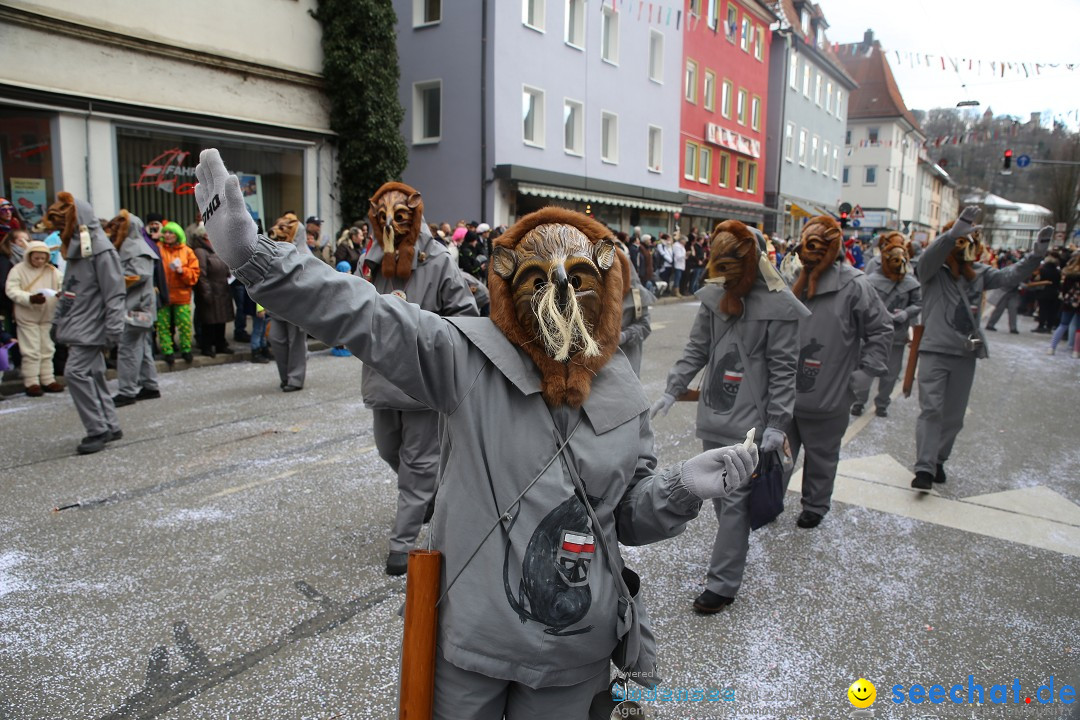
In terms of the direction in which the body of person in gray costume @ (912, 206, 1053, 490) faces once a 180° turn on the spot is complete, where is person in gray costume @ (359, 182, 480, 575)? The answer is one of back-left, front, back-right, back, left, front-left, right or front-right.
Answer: left

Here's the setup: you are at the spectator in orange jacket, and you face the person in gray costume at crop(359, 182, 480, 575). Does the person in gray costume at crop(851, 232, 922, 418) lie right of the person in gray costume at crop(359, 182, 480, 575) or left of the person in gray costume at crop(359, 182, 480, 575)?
left

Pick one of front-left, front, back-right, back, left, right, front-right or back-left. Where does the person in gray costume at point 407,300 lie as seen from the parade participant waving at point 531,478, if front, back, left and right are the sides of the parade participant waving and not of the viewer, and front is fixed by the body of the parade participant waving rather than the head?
back

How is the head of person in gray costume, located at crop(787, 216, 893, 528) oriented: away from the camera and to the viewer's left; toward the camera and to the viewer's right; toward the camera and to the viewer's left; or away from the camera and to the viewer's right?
toward the camera and to the viewer's left

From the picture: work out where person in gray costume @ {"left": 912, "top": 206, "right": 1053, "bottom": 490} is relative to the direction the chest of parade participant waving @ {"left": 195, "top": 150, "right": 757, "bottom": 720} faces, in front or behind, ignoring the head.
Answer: behind

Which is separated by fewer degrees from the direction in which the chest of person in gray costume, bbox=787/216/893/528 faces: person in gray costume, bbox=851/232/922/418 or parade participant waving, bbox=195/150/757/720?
the parade participant waving

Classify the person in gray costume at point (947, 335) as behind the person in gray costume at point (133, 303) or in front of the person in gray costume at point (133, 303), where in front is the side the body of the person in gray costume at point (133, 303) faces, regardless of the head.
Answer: behind

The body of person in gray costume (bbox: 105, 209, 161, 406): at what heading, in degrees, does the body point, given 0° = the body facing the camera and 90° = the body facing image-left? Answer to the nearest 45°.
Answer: approximately 90°

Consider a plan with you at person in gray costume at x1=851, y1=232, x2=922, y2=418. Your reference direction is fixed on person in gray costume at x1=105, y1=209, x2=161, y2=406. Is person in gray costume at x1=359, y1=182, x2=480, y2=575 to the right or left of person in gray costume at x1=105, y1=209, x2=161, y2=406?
left

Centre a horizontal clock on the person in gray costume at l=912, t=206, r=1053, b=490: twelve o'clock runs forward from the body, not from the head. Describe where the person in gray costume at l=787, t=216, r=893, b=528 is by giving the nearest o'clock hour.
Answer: the person in gray costume at l=787, t=216, r=893, b=528 is roughly at 2 o'clock from the person in gray costume at l=912, t=206, r=1053, b=490.
